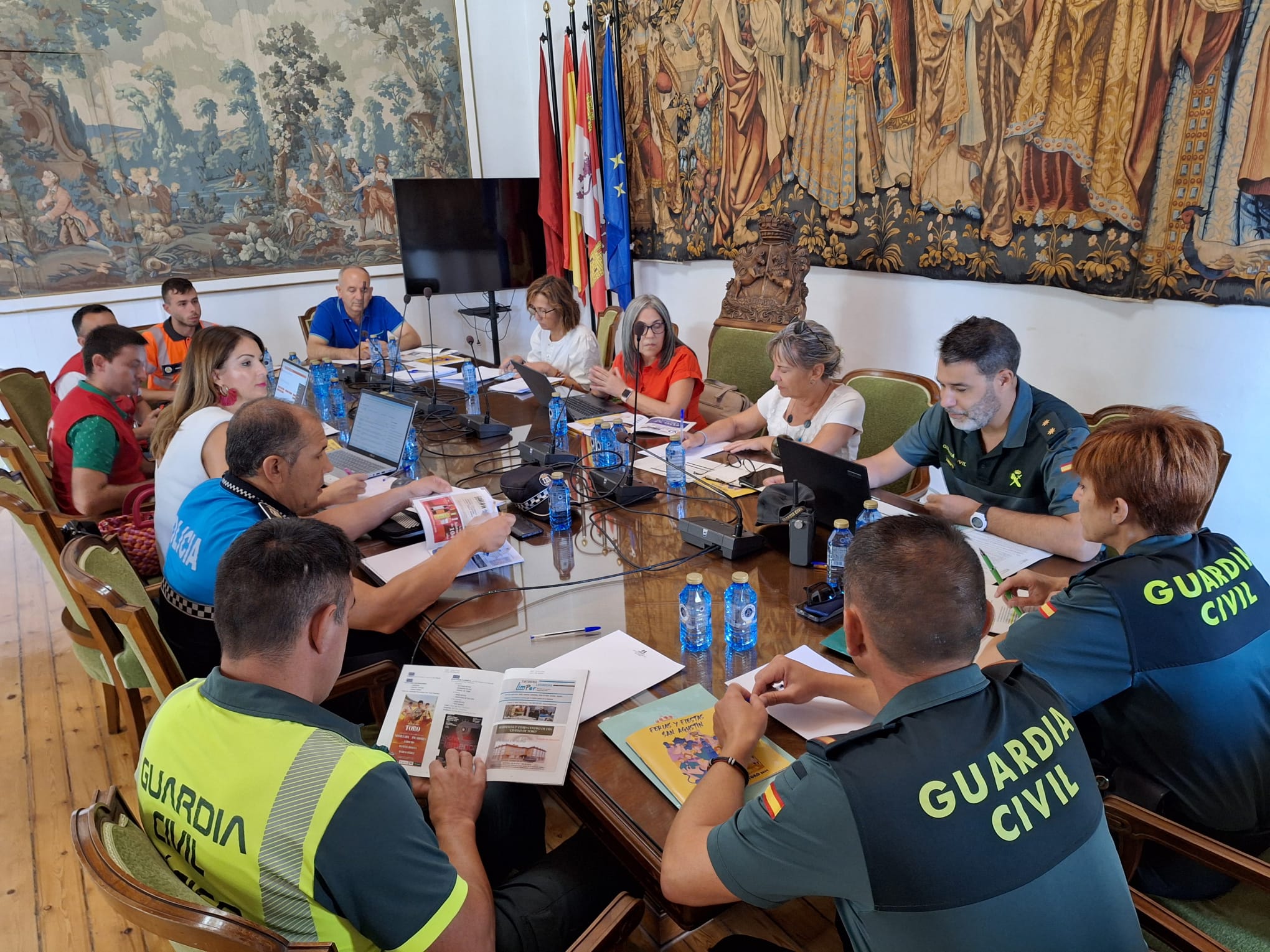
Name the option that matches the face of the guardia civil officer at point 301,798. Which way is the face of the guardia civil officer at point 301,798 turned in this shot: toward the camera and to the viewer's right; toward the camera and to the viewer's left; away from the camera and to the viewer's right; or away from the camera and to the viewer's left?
away from the camera and to the viewer's right

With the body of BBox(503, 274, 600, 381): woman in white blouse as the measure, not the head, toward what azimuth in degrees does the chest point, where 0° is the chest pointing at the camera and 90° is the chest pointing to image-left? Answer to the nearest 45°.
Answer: approximately 45°

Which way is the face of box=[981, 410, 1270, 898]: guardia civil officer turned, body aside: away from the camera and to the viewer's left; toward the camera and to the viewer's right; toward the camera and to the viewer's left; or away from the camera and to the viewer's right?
away from the camera and to the viewer's left

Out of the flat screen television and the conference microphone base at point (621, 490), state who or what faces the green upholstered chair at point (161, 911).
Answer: the flat screen television

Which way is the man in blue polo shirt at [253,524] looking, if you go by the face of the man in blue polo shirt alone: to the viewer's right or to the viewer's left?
to the viewer's right

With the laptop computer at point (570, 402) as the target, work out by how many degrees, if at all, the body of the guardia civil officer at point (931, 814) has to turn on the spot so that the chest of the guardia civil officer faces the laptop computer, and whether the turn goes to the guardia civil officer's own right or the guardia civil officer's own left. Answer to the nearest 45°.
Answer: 0° — they already face it

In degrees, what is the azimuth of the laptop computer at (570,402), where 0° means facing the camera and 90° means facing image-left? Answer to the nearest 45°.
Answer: approximately 225°

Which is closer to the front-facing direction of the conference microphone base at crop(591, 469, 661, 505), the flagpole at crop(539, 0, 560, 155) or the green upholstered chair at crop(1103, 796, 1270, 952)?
the flagpole

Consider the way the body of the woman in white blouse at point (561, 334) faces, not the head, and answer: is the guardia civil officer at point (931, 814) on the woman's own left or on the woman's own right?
on the woman's own left

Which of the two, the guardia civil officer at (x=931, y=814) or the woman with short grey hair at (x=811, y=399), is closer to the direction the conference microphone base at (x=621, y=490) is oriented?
the woman with short grey hair

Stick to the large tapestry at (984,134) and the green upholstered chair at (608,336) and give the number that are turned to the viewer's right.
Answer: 0

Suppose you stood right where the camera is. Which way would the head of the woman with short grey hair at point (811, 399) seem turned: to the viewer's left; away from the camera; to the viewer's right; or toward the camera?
to the viewer's left
